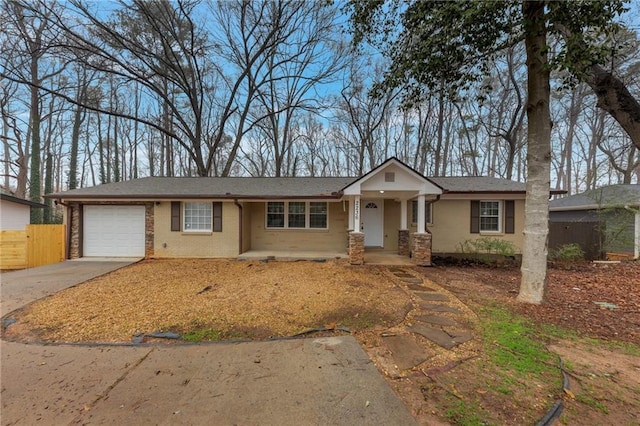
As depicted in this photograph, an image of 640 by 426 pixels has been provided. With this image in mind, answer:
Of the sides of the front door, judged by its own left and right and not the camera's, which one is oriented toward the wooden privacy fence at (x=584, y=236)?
left

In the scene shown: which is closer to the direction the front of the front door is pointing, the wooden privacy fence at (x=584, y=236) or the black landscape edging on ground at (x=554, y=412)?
the black landscape edging on ground

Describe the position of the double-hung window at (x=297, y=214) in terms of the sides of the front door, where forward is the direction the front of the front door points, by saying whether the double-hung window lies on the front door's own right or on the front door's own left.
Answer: on the front door's own right

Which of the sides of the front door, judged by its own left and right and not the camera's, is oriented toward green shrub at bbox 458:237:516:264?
left

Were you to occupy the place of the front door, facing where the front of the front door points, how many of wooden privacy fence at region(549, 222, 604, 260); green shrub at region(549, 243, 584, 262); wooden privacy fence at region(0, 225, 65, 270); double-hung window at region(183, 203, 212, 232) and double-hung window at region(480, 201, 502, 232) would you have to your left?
3

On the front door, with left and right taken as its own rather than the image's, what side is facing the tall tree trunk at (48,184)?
right

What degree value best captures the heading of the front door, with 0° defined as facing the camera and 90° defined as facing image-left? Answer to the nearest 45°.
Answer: approximately 0°

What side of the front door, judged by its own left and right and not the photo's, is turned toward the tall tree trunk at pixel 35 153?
right

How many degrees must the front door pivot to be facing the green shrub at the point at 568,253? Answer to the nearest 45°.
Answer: approximately 90° to its left

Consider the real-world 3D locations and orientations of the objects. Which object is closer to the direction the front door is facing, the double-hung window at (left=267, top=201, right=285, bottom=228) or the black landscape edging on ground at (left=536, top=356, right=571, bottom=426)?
the black landscape edging on ground

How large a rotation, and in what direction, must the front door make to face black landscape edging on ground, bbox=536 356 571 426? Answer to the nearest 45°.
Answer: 0° — it already faces it
